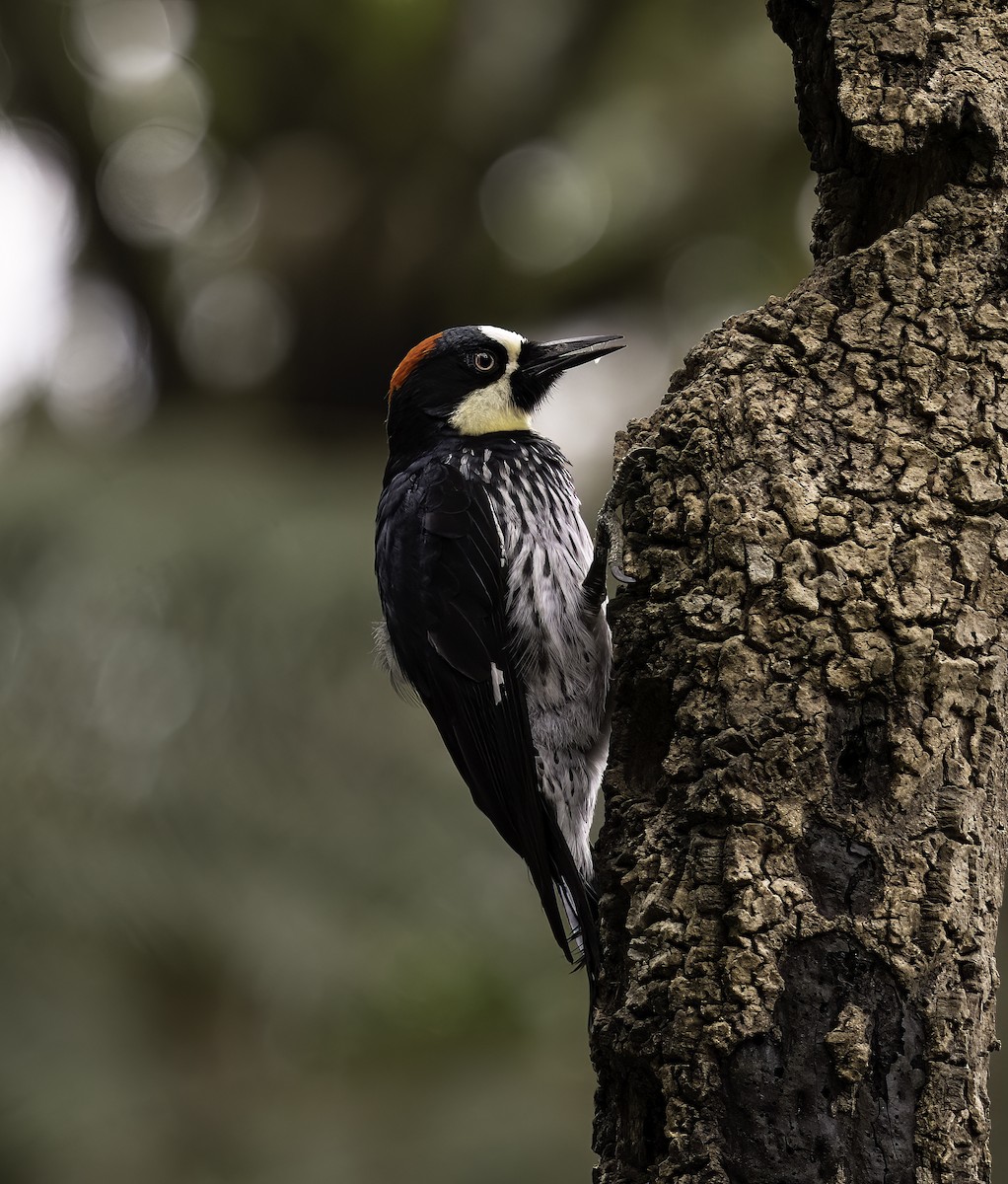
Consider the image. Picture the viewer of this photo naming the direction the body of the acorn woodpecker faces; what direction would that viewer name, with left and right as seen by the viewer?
facing to the right of the viewer
